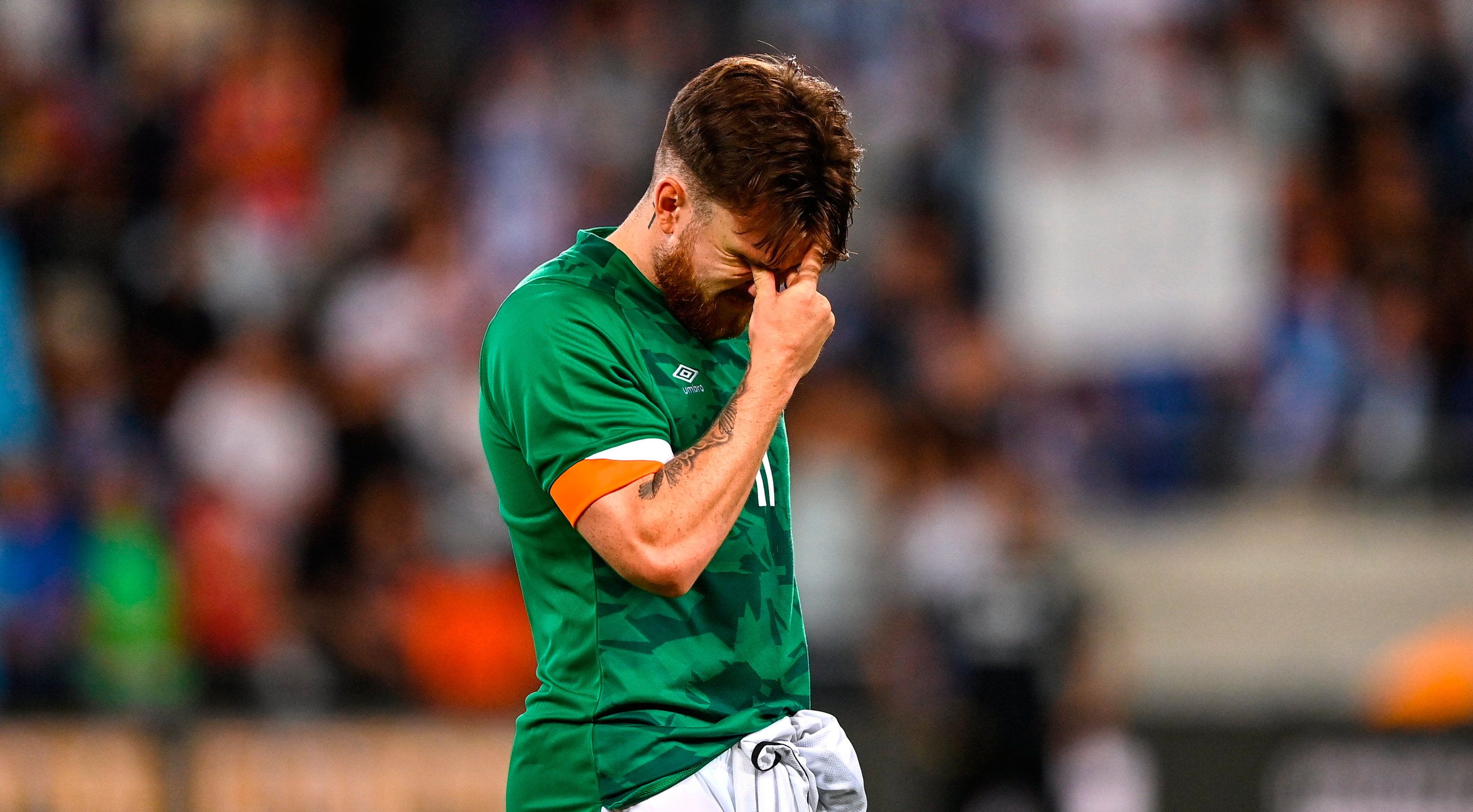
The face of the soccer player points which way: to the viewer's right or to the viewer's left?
to the viewer's right

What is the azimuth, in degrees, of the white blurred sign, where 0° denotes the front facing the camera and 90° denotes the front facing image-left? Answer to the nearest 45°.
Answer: approximately 0°

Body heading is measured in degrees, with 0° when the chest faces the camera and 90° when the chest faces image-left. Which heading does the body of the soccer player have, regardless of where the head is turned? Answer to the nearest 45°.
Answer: approximately 315°
